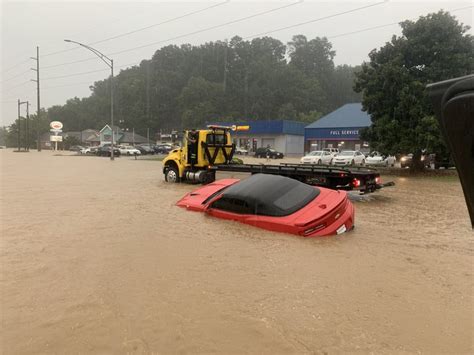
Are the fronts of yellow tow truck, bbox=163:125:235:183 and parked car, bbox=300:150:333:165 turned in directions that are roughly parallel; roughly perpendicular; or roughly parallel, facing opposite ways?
roughly perpendicular

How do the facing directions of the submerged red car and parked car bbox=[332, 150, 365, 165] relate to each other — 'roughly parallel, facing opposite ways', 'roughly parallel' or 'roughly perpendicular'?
roughly perpendicular

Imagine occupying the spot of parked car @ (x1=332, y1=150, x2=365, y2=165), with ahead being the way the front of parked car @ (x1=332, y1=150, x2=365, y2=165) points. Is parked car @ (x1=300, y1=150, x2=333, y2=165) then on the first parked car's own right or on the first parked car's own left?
on the first parked car's own right

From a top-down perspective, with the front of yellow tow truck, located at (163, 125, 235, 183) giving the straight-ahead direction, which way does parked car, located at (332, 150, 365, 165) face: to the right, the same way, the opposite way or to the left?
to the left

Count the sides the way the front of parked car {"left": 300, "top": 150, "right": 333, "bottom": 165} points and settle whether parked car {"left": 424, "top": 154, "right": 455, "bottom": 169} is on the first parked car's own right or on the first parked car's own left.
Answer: on the first parked car's own left

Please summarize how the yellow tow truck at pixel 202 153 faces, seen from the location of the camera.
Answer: facing away from the viewer and to the left of the viewer

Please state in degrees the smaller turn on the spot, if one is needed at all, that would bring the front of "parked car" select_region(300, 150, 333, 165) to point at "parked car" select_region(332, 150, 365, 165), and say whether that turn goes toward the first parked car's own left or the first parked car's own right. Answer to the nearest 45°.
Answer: approximately 90° to the first parked car's own left

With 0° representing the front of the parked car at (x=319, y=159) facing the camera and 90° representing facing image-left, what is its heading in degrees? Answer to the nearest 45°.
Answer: approximately 45°
